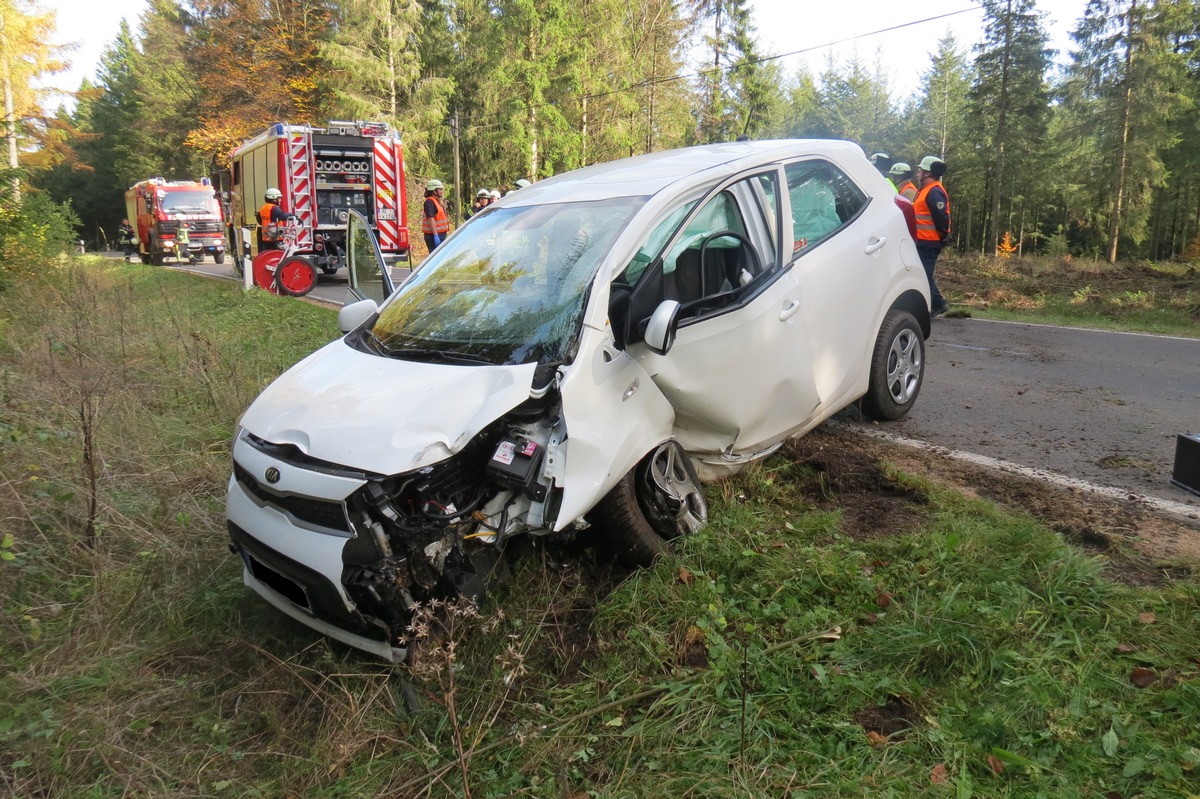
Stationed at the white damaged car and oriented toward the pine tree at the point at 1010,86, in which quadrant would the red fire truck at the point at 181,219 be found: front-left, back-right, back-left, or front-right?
front-left

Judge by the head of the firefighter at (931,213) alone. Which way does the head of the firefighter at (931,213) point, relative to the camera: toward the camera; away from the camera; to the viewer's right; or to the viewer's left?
to the viewer's left

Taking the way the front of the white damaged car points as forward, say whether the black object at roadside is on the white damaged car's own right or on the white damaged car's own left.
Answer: on the white damaged car's own left

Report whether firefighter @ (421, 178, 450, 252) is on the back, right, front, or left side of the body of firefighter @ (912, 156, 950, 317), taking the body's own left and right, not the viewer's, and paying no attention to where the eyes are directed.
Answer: front

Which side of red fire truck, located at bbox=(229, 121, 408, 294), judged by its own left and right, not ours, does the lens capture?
back

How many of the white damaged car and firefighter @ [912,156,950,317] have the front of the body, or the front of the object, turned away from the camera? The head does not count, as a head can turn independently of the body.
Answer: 0

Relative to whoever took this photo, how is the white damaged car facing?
facing the viewer and to the left of the viewer

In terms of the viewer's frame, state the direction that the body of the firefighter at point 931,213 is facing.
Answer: to the viewer's left

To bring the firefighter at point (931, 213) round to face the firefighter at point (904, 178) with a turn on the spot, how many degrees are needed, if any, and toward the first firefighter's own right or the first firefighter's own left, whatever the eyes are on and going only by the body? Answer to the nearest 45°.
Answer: approximately 90° to the first firefighter's own right

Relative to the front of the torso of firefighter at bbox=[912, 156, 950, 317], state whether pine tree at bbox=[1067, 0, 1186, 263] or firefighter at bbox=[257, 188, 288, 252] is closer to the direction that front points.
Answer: the firefighter

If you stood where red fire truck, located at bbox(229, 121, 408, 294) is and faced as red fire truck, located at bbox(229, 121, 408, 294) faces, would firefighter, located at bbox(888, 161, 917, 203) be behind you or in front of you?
behind

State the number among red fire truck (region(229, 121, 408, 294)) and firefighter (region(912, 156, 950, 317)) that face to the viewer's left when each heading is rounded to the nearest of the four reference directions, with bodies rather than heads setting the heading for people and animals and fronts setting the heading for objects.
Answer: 1

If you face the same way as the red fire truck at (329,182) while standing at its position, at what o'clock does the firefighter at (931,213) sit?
The firefighter is roughly at 5 o'clock from the red fire truck.
